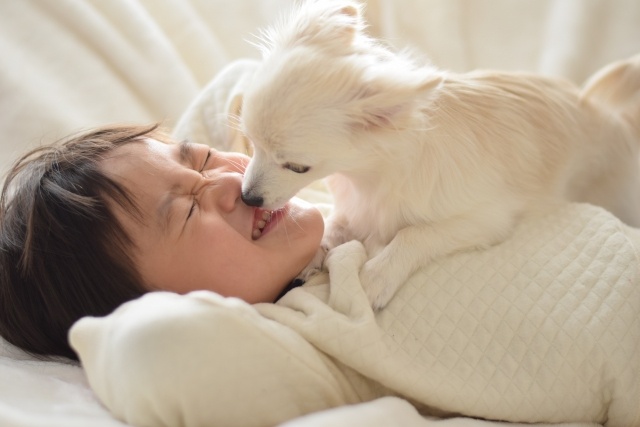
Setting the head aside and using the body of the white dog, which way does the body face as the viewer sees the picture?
to the viewer's left
